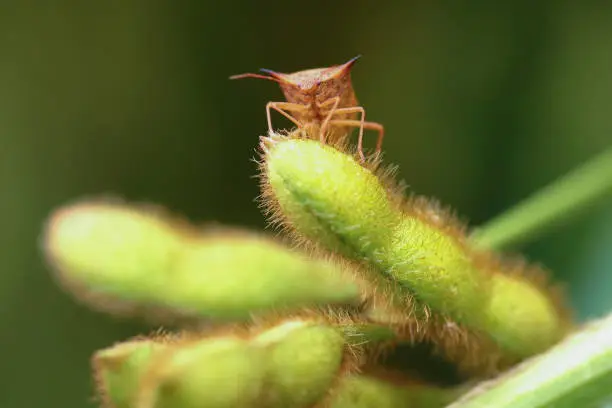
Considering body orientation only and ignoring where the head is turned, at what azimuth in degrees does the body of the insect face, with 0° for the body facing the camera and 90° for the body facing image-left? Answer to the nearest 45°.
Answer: approximately 0°
